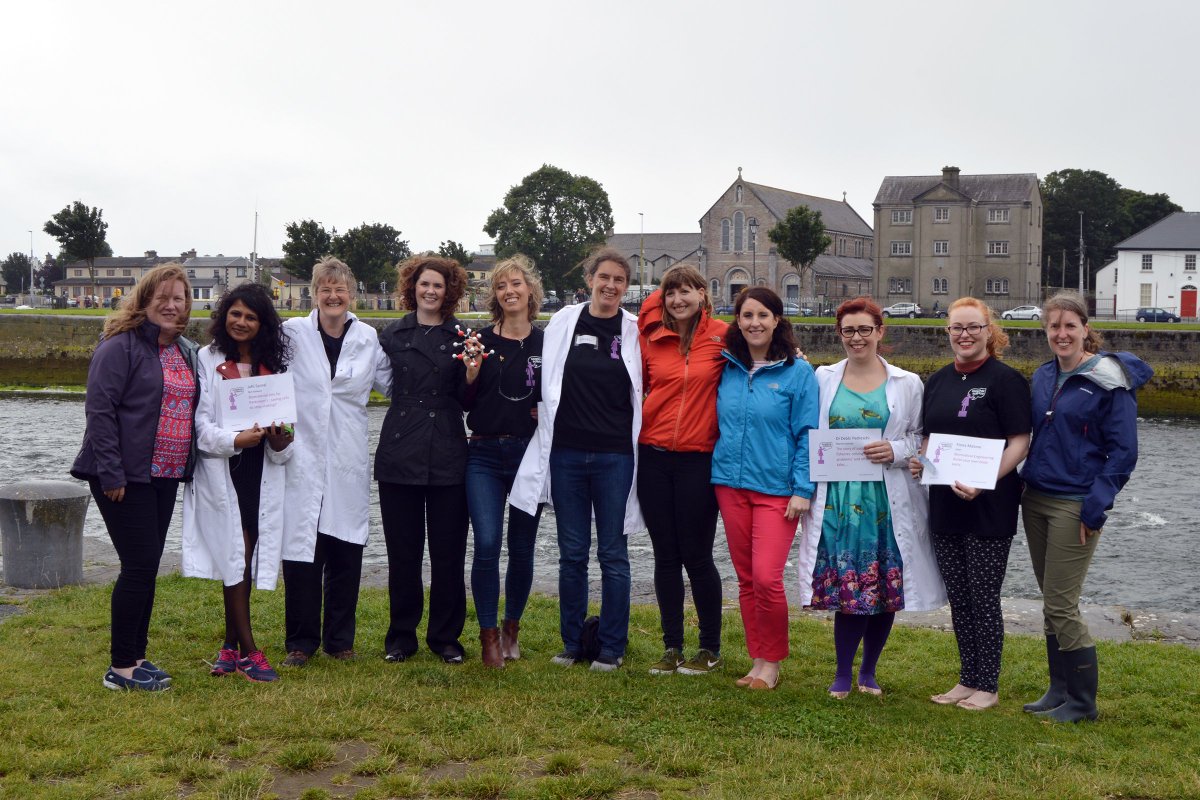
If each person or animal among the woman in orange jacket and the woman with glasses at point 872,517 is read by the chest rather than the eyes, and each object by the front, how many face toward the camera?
2

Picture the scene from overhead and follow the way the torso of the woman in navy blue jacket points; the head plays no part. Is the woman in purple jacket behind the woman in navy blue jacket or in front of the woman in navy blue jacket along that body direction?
in front

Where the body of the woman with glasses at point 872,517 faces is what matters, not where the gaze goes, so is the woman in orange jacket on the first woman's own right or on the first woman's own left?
on the first woman's own right

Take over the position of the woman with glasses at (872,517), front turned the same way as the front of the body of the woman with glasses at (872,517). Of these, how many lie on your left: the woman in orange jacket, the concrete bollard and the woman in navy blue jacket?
1

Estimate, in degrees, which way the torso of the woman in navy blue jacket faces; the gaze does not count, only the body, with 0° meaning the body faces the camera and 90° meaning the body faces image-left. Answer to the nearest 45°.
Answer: approximately 45°

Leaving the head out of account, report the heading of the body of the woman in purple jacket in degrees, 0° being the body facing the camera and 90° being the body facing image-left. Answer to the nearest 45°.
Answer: approximately 315°

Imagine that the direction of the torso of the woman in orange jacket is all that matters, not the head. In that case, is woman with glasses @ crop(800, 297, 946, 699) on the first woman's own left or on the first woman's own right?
on the first woman's own left

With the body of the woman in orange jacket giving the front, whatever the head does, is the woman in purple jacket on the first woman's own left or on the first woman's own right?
on the first woman's own right

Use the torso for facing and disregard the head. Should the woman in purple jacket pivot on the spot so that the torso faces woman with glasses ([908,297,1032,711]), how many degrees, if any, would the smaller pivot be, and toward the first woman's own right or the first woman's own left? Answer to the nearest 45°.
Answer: approximately 45° to the first woman's own left

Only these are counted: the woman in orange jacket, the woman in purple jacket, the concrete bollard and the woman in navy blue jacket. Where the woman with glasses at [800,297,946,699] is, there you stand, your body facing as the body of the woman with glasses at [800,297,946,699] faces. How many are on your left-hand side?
1
